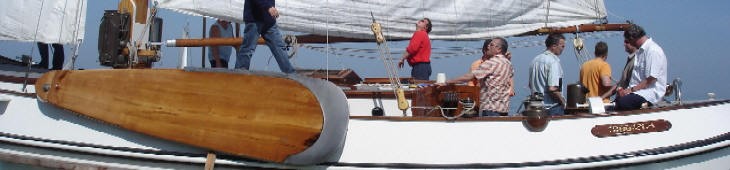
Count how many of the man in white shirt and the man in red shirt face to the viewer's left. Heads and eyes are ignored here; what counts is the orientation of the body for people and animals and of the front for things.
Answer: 2

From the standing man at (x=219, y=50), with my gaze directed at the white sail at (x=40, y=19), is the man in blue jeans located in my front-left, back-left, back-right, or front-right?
back-left

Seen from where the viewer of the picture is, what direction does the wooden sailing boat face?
facing to the left of the viewer

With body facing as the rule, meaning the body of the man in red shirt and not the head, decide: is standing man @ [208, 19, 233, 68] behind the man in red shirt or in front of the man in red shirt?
in front

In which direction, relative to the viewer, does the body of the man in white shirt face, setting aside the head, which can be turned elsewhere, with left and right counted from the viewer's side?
facing to the left of the viewer

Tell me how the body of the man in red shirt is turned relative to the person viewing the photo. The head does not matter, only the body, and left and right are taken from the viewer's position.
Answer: facing to the left of the viewer

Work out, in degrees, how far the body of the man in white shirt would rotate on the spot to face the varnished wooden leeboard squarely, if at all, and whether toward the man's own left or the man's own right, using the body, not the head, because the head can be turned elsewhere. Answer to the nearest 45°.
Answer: approximately 45° to the man's own left
